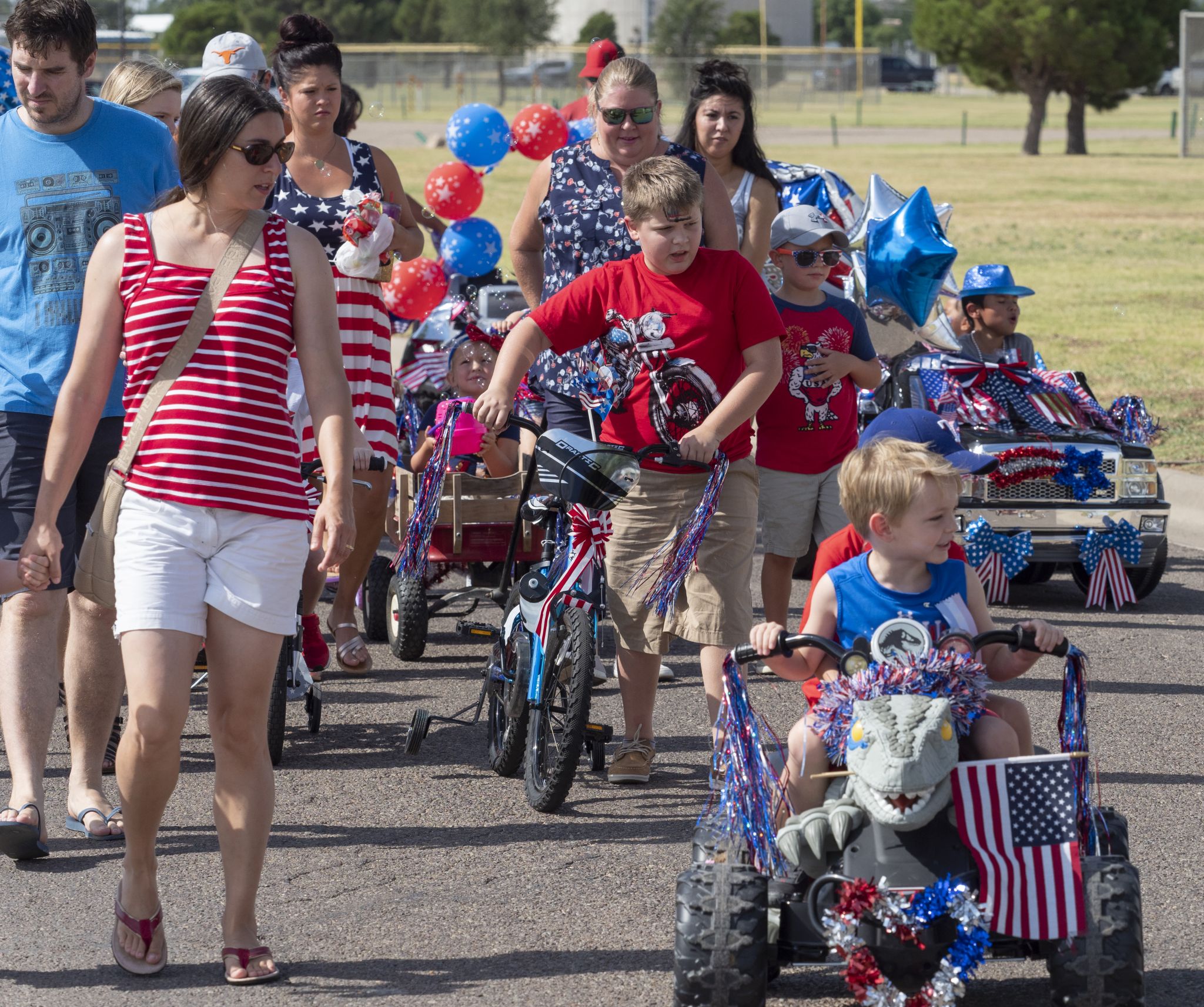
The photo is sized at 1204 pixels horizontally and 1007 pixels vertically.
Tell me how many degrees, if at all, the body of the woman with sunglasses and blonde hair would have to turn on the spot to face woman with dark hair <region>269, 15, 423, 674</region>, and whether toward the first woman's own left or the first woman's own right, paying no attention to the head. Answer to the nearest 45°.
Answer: approximately 135° to the first woman's own right

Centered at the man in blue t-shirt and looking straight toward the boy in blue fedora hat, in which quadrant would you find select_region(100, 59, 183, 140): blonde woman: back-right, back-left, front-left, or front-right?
front-left

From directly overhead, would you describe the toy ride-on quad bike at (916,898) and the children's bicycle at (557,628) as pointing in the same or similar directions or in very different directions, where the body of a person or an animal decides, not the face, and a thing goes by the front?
same or similar directions

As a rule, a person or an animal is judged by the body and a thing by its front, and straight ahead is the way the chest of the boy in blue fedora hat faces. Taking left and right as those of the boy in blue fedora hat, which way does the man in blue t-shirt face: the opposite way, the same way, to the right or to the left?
the same way

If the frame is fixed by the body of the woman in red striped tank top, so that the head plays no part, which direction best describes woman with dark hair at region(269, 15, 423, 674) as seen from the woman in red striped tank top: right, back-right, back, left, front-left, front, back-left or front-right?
back

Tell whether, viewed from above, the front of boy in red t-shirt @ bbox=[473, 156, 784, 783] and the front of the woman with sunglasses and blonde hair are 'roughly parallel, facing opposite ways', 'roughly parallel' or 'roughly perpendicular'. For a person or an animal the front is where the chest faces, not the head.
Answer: roughly parallel

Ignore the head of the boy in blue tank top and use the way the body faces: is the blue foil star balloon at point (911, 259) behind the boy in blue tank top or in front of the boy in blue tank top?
behind

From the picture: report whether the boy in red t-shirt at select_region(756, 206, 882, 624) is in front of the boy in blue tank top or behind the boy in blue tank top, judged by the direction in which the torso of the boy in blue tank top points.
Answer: behind

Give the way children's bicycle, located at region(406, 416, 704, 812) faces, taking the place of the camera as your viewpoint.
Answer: facing the viewer

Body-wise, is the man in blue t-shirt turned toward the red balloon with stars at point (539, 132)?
no

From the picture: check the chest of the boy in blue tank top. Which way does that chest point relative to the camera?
toward the camera

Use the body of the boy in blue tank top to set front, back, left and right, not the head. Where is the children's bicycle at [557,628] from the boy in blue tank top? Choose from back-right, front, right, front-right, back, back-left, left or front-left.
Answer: back-right

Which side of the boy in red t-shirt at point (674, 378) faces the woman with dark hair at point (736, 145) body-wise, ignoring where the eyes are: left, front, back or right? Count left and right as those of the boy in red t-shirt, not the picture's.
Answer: back

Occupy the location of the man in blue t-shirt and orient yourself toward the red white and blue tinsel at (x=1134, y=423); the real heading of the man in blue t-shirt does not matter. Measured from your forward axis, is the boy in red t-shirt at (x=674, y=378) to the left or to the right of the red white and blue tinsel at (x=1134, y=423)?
right

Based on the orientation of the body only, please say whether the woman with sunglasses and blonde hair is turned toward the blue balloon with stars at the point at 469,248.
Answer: no

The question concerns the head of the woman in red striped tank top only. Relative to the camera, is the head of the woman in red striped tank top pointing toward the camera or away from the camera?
toward the camera

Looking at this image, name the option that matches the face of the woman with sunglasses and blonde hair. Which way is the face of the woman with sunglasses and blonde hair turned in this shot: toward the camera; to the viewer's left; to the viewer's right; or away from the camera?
toward the camera

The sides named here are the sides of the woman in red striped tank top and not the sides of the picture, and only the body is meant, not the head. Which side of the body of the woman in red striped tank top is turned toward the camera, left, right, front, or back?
front
